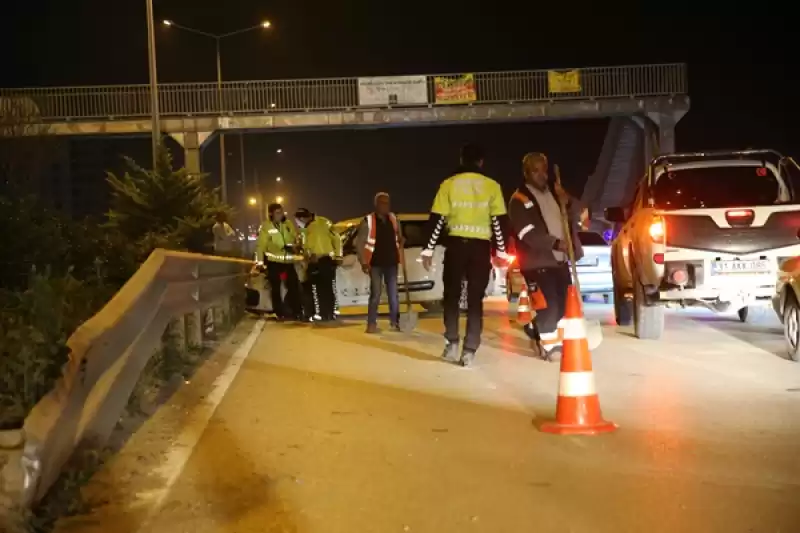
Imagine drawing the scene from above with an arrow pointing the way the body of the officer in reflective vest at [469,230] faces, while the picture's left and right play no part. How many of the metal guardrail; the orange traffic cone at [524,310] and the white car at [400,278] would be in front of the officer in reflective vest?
2

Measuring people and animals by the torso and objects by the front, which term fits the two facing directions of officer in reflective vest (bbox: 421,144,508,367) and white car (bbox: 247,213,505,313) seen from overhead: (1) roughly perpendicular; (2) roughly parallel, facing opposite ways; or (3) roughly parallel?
roughly perpendicular

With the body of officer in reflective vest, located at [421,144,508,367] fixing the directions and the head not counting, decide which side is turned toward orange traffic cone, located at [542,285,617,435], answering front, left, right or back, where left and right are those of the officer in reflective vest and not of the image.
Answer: back

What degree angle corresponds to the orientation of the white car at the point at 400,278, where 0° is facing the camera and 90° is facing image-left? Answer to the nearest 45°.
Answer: approximately 90°

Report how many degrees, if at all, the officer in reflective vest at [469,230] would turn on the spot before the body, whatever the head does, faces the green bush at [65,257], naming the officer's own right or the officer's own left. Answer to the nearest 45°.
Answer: approximately 90° to the officer's own left

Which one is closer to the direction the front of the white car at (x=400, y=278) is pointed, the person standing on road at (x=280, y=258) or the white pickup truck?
the person standing on road

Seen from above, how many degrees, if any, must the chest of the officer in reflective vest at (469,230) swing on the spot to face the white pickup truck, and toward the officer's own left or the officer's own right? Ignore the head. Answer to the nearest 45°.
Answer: approximately 45° to the officer's own right

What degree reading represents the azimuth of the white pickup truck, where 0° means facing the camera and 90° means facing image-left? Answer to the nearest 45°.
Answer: approximately 180°

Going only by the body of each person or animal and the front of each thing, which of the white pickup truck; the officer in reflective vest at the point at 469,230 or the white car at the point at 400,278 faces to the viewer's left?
the white car

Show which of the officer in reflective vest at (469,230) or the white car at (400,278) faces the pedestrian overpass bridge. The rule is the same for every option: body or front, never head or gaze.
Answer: the officer in reflective vest

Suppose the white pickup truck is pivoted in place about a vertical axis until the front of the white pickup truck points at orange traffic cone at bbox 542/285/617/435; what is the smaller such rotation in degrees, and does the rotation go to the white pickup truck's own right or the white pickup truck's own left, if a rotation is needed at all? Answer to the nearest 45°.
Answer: approximately 180°

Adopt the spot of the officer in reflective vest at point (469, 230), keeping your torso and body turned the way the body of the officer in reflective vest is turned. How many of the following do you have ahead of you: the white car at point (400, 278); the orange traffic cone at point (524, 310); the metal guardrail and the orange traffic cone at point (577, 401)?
2

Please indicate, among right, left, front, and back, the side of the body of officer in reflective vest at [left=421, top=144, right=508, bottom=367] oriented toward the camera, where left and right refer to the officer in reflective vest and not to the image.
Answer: back

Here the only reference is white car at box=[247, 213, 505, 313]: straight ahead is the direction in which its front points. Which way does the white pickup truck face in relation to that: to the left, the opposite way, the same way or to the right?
to the right
